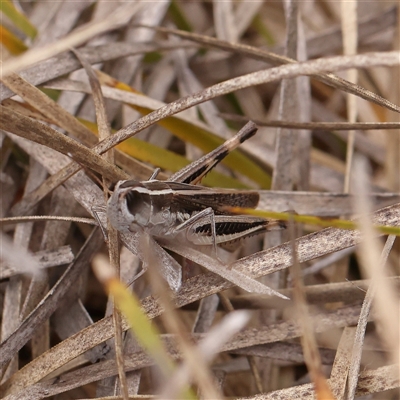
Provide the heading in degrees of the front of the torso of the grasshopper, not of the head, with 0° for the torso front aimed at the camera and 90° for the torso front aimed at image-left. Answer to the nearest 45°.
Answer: approximately 90°
